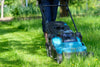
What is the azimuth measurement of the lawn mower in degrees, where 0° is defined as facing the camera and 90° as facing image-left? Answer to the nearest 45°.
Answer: approximately 315°
